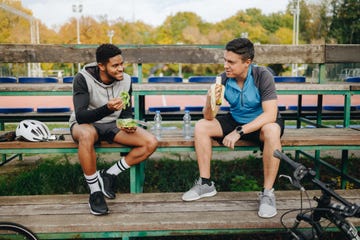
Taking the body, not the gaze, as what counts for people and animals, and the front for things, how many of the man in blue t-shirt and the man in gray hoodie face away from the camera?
0

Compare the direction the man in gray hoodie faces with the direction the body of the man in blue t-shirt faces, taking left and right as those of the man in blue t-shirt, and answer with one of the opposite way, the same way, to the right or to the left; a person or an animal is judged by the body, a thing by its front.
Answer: to the left

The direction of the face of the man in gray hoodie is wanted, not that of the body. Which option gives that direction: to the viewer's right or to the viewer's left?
to the viewer's right

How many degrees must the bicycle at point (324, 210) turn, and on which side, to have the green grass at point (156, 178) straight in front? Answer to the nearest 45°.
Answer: approximately 90° to its right

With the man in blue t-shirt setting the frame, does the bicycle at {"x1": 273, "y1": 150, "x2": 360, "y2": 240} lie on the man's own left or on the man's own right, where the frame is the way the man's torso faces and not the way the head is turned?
on the man's own left

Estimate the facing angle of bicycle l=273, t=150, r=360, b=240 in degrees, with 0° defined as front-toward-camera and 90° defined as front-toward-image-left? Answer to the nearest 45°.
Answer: approximately 45°

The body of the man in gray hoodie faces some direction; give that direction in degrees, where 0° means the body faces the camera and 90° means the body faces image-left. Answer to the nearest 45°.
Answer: approximately 315°

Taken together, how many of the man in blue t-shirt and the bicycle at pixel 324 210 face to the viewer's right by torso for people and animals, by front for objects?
0

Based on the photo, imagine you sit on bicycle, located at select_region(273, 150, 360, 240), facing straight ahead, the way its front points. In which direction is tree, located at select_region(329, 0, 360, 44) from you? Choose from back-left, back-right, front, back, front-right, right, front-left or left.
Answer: back-right

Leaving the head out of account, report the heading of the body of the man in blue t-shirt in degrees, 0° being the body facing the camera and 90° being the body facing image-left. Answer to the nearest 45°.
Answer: approximately 45°
